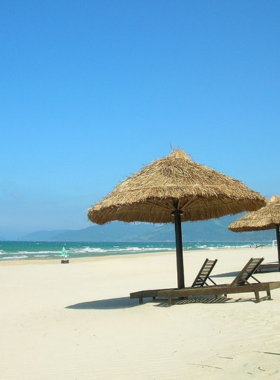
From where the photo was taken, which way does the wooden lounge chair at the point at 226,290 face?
to the viewer's left

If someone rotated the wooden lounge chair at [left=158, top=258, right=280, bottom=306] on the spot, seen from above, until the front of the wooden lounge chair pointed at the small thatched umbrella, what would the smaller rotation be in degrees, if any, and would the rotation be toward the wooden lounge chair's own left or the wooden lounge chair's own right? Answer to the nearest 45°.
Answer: approximately 90° to the wooden lounge chair's own right
